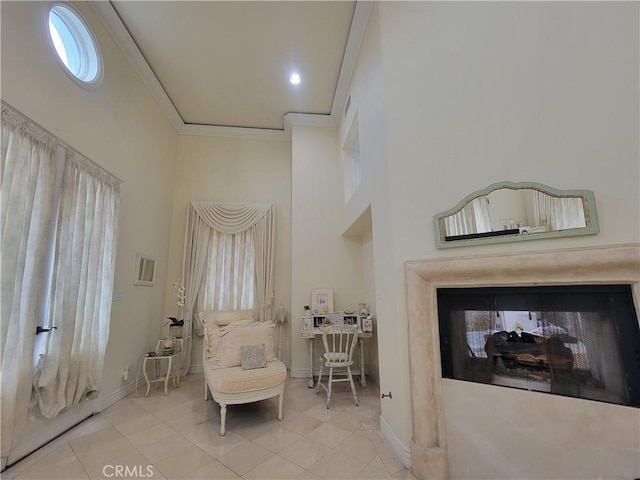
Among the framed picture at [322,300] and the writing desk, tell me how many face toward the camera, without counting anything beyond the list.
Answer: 2

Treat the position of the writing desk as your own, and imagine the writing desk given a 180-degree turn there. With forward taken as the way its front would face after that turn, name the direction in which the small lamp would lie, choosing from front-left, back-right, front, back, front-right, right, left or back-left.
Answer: front-left

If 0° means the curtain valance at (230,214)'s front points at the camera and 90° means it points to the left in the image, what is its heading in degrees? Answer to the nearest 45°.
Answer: approximately 0°

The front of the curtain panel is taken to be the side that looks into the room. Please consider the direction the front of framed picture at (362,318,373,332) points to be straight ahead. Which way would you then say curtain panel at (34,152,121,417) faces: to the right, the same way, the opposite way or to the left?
to the left

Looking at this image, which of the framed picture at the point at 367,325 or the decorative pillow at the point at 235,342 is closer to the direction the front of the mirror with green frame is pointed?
the decorative pillow

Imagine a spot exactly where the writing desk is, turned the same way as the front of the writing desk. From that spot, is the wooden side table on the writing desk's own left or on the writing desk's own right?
on the writing desk's own right

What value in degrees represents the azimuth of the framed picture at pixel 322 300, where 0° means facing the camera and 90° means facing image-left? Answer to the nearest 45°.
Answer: approximately 0°

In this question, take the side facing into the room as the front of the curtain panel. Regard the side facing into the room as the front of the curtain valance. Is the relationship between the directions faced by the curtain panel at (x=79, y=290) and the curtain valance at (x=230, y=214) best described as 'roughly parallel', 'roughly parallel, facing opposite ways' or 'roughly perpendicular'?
roughly perpendicular

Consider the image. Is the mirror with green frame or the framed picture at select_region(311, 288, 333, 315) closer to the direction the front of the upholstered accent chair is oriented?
the mirror with green frame

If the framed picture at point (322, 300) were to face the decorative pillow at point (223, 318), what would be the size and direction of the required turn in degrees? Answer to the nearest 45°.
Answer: approximately 90° to its right

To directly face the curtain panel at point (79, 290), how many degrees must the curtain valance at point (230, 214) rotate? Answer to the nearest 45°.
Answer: approximately 45° to its right
